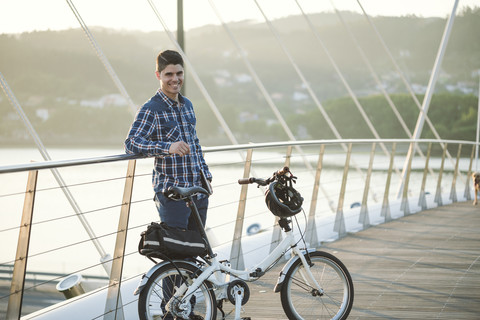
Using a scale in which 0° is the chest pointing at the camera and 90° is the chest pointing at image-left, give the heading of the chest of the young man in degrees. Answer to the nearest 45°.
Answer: approximately 315°
